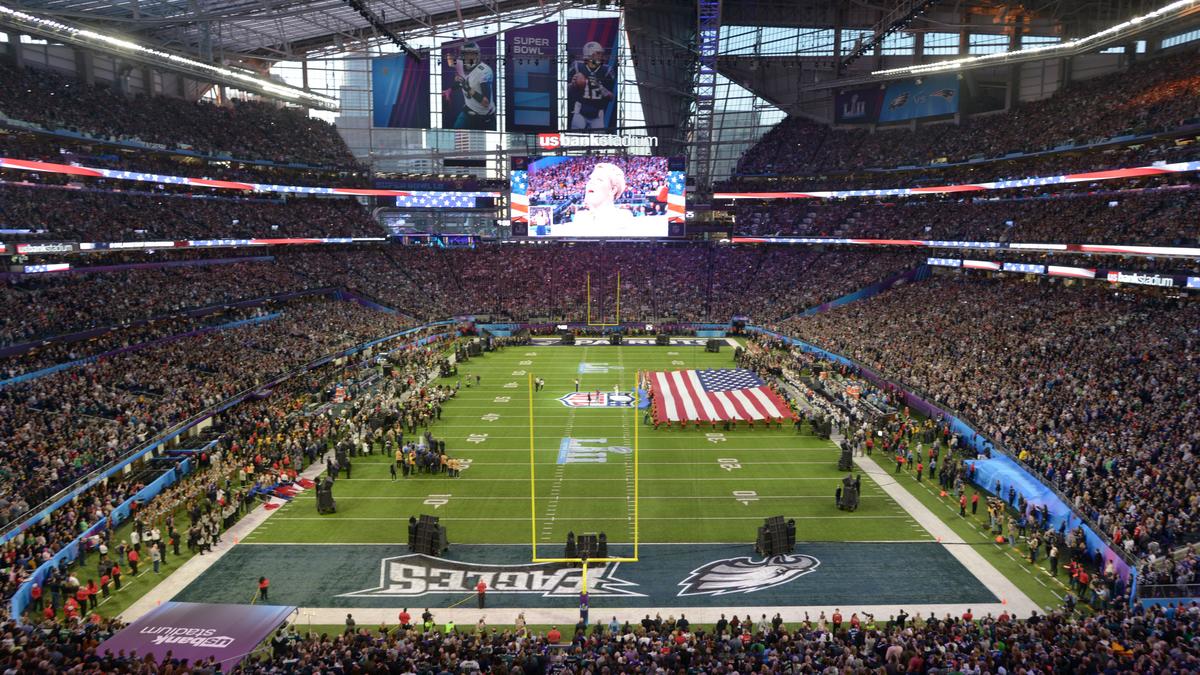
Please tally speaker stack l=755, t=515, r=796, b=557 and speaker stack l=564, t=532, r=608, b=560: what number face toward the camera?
2

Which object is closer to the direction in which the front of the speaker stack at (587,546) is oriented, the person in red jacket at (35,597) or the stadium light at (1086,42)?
the person in red jacket

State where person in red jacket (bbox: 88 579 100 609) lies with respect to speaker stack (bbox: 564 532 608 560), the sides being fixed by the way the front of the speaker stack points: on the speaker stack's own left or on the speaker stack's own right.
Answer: on the speaker stack's own right

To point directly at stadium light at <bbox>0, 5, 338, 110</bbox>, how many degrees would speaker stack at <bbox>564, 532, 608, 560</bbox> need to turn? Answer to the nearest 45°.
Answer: approximately 135° to its right

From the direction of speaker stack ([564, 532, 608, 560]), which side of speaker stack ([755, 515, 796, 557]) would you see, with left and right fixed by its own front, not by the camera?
right

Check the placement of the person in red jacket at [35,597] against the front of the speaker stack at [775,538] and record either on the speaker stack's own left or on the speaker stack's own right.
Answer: on the speaker stack's own right

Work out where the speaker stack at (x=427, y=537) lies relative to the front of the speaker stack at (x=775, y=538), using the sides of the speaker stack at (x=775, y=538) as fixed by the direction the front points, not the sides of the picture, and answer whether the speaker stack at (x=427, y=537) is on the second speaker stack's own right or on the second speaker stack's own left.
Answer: on the second speaker stack's own right

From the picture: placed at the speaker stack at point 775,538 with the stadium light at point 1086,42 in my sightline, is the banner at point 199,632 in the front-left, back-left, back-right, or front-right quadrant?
back-left

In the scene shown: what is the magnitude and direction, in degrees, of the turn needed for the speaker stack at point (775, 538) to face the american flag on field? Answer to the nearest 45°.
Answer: approximately 180°
